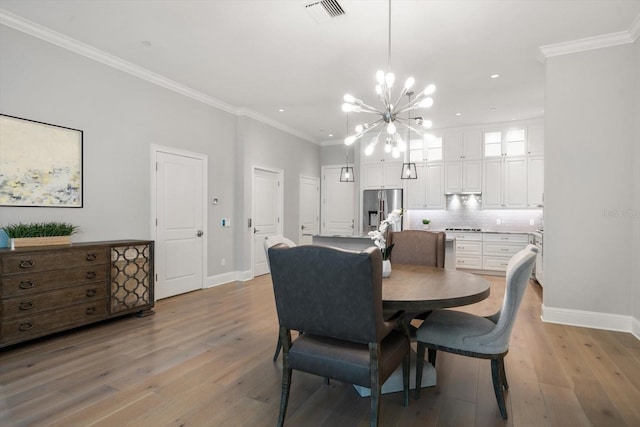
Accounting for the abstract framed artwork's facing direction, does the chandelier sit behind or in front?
in front

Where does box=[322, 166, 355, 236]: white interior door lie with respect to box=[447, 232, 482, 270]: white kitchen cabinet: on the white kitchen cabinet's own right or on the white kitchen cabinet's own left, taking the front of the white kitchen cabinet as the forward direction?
on the white kitchen cabinet's own right

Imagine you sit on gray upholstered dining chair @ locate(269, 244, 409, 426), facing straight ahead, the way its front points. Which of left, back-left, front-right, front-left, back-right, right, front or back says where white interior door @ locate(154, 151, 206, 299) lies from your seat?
left

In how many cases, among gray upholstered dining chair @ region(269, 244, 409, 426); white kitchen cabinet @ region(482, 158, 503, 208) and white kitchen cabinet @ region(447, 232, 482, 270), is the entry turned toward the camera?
2

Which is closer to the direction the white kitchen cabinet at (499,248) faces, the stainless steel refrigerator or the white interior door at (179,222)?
the white interior door

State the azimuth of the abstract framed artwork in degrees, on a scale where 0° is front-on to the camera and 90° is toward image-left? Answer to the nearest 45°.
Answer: approximately 315°

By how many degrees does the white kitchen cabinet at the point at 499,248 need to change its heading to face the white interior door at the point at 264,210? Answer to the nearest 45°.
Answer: approximately 45° to its right

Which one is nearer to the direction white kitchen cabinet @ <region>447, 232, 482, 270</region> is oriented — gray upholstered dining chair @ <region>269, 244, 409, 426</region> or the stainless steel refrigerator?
the gray upholstered dining chair

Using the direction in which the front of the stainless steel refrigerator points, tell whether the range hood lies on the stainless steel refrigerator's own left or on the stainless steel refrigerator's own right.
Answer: on the stainless steel refrigerator's own left
